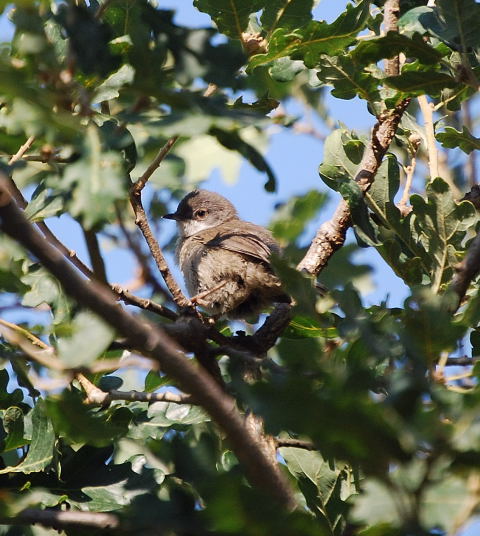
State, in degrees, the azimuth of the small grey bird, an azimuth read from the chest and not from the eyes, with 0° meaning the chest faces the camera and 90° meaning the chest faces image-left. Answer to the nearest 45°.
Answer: approximately 90°

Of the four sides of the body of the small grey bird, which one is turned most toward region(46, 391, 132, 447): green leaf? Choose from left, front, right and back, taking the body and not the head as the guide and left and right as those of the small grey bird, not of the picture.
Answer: left

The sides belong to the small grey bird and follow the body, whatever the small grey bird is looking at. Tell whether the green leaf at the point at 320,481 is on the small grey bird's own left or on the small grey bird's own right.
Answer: on the small grey bird's own left
